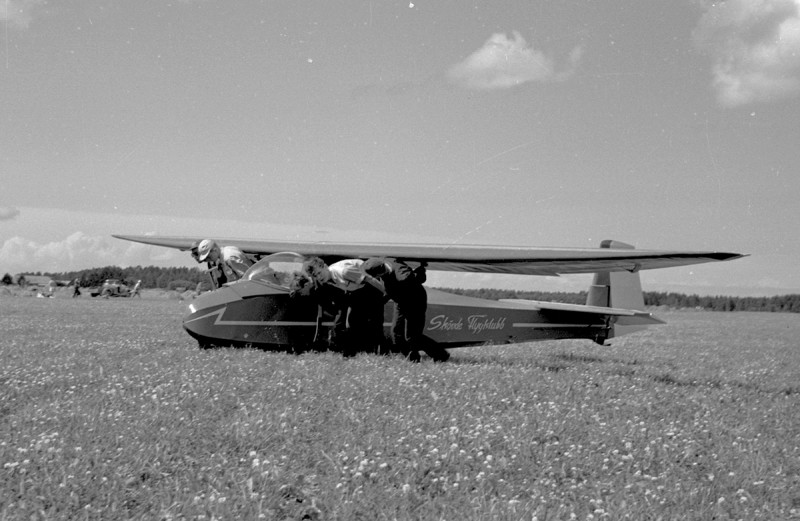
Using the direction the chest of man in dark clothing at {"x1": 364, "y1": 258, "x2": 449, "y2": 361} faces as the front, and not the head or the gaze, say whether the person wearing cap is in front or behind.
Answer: in front

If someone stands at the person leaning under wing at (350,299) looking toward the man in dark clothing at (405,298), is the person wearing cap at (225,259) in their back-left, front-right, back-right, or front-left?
back-left
